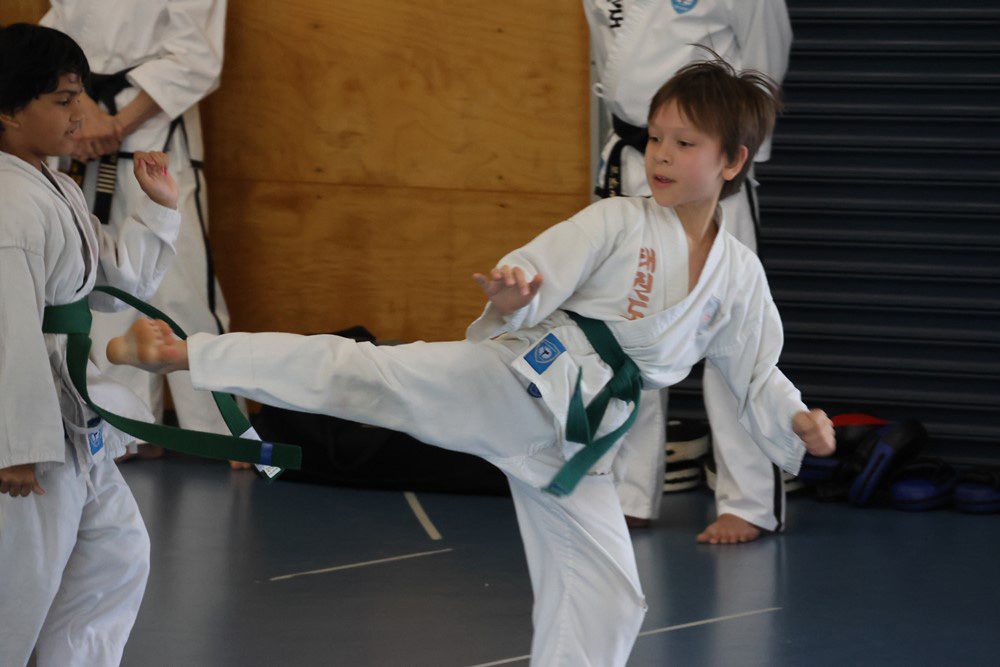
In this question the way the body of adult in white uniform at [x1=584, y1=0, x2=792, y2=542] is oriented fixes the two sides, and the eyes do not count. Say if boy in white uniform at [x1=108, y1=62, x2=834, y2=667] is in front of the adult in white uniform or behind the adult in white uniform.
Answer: in front

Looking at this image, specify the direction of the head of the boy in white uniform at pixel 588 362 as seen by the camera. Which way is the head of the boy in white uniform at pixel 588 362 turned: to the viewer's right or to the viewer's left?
to the viewer's left

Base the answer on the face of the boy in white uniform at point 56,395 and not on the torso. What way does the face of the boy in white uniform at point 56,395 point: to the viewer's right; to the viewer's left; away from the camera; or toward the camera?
to the viewer's right

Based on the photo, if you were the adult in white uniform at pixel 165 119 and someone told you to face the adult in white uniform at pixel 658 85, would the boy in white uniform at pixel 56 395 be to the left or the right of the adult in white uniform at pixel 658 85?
right

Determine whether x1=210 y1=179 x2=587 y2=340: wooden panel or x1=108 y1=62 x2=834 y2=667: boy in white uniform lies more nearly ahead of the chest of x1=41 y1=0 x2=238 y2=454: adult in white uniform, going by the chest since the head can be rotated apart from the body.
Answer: the boy in white uniform

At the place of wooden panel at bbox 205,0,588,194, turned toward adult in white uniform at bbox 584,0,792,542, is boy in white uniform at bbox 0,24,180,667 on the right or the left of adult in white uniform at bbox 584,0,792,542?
right

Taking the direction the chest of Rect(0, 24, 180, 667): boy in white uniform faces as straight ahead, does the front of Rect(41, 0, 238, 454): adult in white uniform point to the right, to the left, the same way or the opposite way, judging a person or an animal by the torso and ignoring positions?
to the right

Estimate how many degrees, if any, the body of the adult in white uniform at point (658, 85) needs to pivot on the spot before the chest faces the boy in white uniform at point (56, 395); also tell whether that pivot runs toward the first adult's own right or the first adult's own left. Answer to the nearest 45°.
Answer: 0° — they already face them

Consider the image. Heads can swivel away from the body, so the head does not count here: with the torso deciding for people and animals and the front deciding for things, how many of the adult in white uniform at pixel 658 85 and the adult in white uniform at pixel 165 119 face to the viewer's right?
0

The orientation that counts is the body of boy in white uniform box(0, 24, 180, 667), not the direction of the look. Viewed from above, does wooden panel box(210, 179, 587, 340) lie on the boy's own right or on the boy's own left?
on the boy's own left

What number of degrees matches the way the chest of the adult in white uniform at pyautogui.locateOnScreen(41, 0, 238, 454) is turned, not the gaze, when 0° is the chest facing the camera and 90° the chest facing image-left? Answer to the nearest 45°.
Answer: approximately 45°

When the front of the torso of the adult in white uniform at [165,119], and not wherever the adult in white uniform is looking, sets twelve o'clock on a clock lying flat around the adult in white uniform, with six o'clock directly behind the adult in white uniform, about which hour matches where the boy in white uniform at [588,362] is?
The boy in white uniform is roughly at 10 o'clock from the adult in white uniform.
